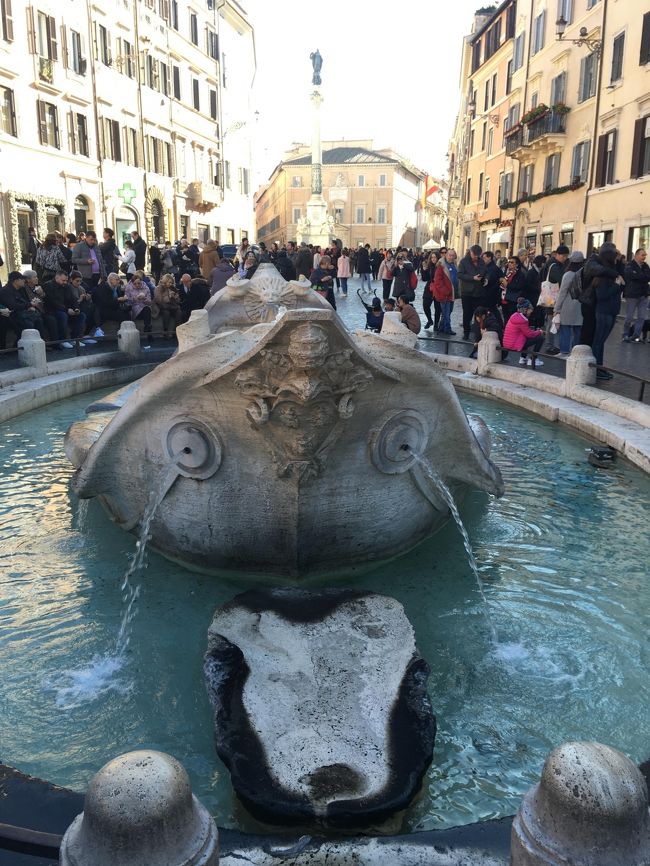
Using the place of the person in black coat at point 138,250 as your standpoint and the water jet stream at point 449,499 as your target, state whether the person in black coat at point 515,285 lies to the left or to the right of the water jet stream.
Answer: left

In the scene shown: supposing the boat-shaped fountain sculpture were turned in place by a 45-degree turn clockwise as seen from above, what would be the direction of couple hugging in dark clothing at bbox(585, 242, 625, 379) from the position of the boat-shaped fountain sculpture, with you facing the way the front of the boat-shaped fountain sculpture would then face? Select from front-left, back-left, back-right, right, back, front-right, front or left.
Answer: back

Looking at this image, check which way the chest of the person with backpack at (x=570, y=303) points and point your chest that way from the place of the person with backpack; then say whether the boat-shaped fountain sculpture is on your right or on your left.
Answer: on your left

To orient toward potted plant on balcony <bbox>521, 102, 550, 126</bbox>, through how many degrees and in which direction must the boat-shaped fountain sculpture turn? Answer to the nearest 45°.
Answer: approximately 180°

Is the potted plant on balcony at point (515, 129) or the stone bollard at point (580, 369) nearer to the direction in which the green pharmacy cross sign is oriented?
the stone bollard

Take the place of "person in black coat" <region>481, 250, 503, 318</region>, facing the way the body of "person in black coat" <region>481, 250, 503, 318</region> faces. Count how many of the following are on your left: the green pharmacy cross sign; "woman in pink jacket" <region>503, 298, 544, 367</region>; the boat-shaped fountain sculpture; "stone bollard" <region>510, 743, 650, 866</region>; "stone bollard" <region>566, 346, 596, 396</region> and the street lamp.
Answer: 4

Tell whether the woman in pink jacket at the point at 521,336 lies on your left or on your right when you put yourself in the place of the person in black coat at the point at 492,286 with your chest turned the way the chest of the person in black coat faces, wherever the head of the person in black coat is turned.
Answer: on your left

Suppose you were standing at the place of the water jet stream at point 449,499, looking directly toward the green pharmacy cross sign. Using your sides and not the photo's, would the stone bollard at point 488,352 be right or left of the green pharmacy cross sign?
right

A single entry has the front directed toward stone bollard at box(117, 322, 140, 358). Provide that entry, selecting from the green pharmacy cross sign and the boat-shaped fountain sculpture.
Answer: the green pharmacy cross sign
